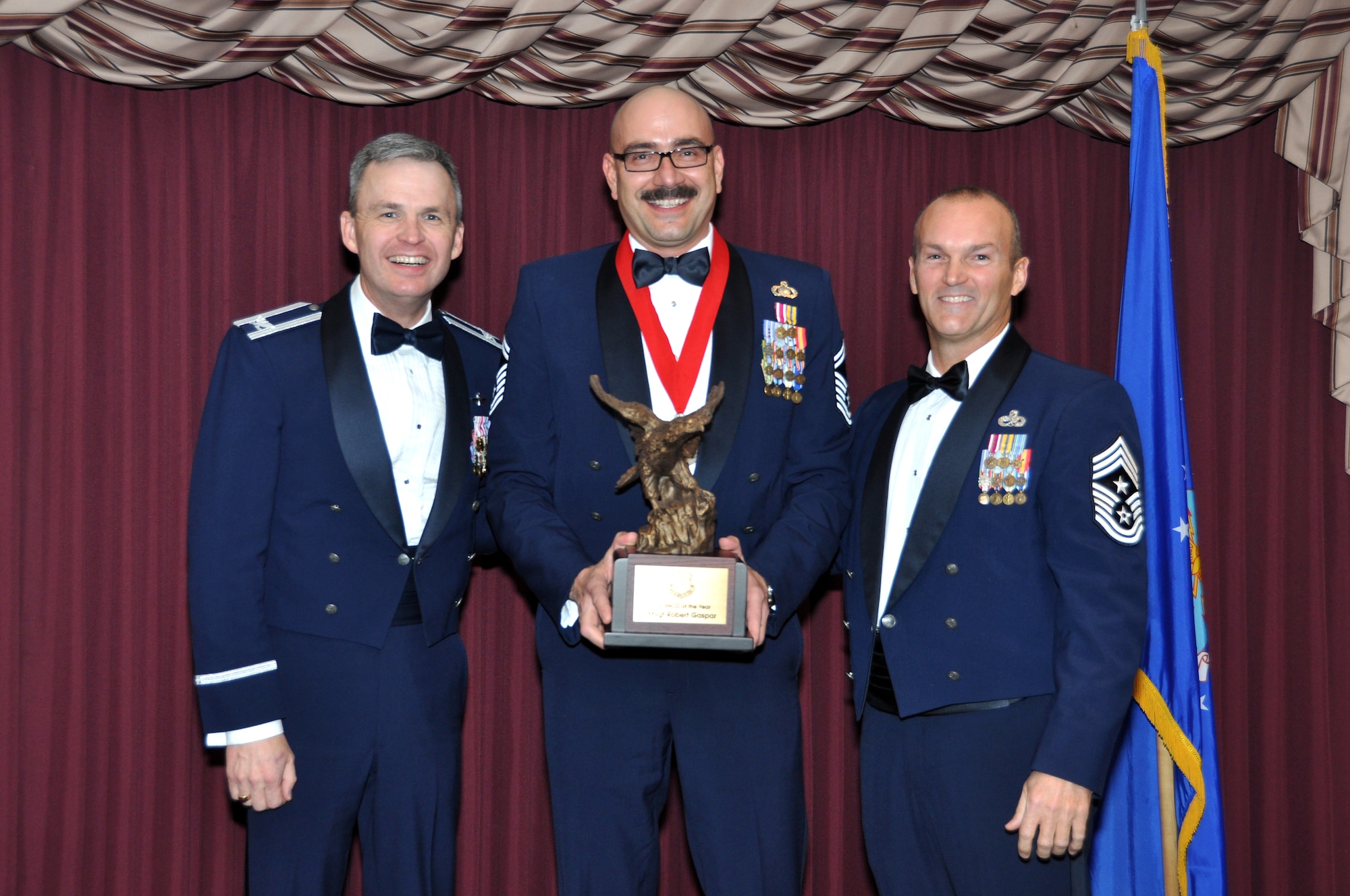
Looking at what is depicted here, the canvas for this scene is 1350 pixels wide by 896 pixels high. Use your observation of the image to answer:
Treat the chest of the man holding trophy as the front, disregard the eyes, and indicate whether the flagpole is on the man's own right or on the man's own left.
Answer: on the man's own left

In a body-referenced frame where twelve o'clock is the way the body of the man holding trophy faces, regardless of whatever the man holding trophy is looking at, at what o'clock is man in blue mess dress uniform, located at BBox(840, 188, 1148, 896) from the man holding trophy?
The man in blue mess dress uniform is roughly at 9 o'clock from the man holding trophy.

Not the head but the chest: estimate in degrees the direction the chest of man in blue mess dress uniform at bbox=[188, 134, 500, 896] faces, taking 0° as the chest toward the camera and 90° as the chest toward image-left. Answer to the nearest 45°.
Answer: approximately 315°

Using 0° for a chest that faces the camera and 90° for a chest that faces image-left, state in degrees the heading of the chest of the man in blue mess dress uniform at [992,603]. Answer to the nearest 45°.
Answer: approximately 45°

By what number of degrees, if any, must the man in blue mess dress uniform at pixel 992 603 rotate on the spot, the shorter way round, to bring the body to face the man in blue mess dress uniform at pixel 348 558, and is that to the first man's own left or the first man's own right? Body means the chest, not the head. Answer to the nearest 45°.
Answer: approximately 45° to the first man's own right

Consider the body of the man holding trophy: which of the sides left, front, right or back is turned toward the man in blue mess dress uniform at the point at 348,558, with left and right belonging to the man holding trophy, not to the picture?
right
